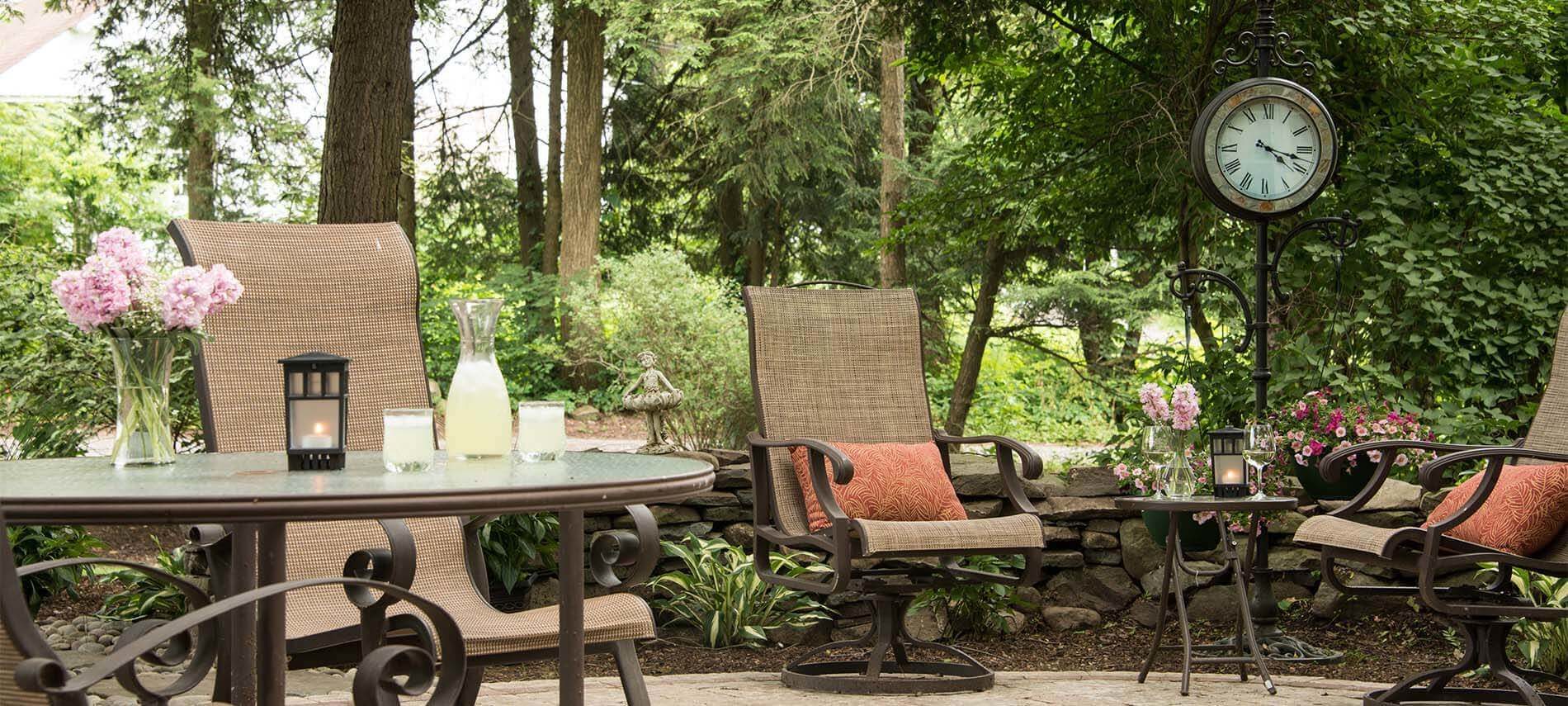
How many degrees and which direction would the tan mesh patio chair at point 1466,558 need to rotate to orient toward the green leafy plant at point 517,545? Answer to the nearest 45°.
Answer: approximately 45° to its right

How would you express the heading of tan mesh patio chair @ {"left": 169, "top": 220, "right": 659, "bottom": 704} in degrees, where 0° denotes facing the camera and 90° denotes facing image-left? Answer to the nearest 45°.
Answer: approximately 315°

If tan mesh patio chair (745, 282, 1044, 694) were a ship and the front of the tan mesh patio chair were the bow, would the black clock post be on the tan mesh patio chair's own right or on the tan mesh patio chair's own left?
on the tan mesh patio chair's own left

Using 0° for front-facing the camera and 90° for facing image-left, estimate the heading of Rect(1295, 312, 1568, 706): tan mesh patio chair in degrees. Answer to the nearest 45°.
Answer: approximately 45°

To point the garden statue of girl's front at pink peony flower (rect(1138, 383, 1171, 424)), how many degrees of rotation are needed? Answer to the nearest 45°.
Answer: approximately 45° to its left

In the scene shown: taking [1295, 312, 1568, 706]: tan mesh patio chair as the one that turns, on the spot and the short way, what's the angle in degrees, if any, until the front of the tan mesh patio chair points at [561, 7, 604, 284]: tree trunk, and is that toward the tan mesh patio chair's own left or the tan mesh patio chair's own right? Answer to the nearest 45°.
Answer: approximately 90° to the tan mesh patio chair's own right

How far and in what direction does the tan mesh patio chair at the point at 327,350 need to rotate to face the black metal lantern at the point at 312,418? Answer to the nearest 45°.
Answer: approximately 45° to its right

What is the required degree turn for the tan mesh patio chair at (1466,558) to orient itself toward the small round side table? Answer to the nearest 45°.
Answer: approximately 45° to its right

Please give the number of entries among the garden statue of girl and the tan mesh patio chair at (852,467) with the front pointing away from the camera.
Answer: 0

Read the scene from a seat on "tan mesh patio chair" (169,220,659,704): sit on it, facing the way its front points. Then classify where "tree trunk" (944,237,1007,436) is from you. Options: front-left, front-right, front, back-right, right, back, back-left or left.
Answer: left

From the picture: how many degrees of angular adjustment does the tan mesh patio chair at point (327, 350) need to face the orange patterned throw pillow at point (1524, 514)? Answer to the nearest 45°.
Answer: approximately 45° to its left

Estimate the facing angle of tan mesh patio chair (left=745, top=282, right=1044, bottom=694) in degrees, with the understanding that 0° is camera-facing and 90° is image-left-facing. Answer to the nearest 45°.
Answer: approximately 315°

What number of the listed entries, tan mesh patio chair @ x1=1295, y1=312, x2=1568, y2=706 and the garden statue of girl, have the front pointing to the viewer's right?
0
